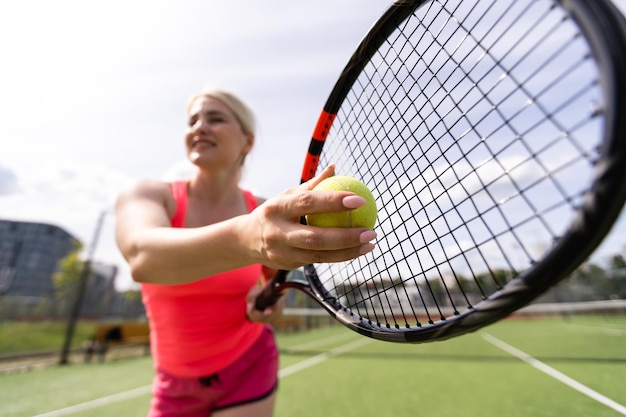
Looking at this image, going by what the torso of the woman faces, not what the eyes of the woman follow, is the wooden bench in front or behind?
behind

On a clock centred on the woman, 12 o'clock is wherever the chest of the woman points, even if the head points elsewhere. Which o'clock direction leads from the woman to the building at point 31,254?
The building is roughly at 5 o'clock from the woman.

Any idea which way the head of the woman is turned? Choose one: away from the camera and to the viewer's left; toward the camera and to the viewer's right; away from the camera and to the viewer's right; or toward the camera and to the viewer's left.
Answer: toward the camera and to the viewer's left

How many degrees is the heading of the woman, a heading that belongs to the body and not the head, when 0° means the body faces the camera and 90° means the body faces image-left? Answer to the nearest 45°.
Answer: approximately 0°
